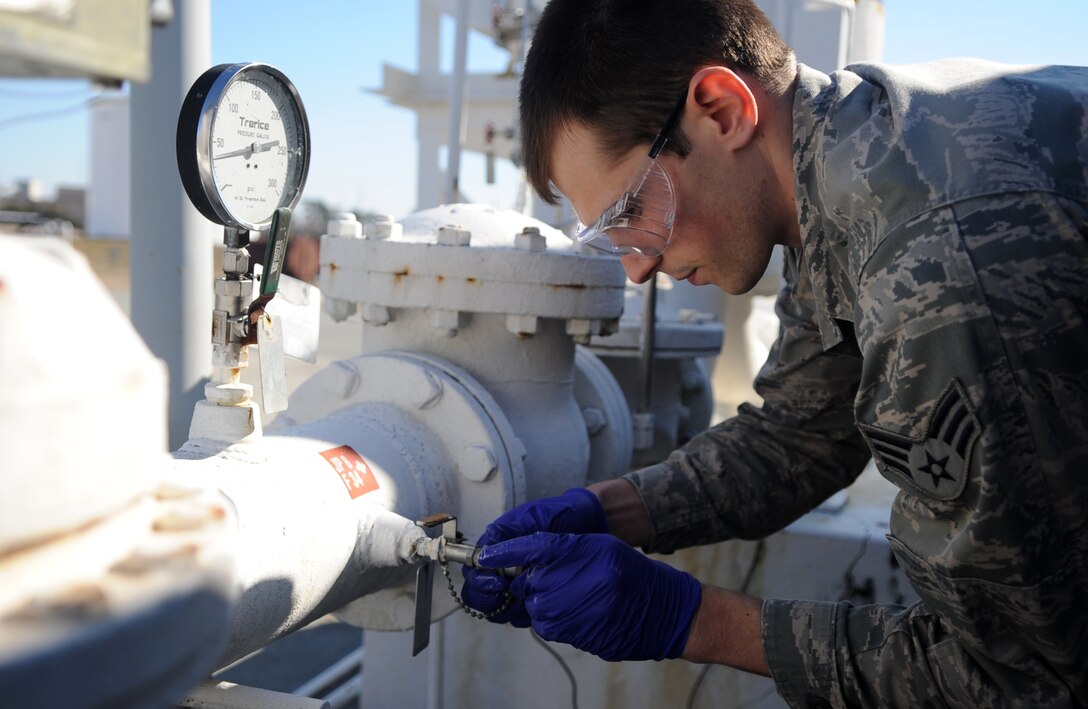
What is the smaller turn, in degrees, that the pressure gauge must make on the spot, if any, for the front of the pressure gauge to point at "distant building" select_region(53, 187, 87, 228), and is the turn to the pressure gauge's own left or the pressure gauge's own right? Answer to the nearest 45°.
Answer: approximately 135° to the pressure gauge's own left

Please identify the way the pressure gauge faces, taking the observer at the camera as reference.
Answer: facing the viewer and to the right of the viewer

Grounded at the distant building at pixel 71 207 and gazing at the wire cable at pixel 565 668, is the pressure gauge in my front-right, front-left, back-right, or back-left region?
front-right

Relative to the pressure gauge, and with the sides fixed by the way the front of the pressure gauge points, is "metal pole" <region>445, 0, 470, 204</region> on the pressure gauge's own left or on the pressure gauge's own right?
on the pressure gauge's own left
